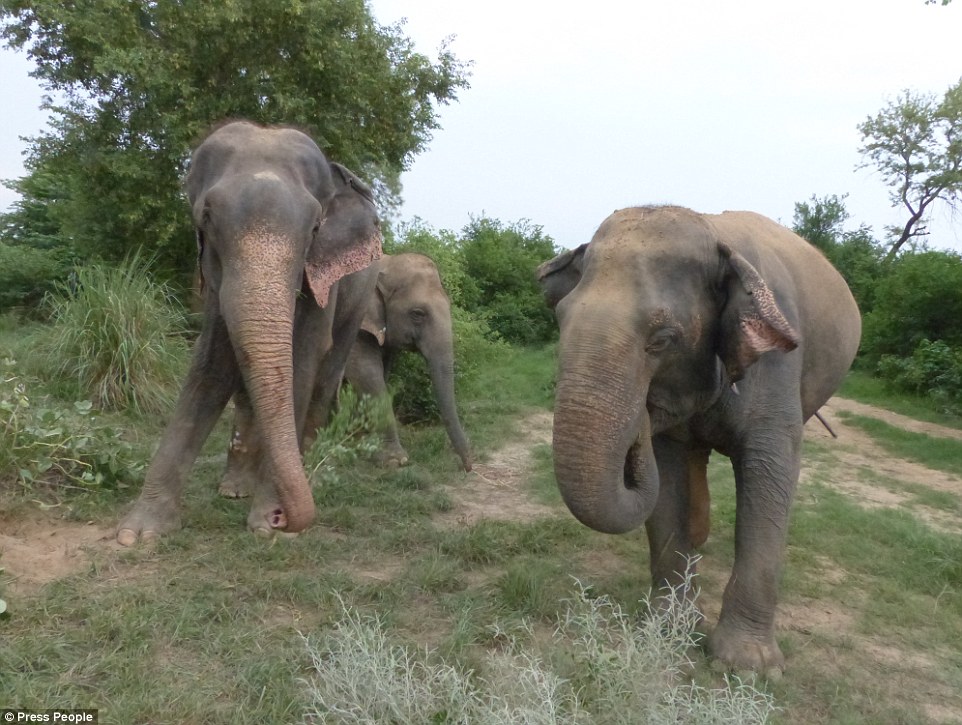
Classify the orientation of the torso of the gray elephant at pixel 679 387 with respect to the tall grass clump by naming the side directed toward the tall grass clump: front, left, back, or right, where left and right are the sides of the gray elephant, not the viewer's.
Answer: right

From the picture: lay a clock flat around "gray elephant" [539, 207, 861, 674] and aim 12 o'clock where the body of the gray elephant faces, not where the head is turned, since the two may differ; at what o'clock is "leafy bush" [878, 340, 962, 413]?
The leafy bush is roughly at 5 o'clock from the gray elephant.

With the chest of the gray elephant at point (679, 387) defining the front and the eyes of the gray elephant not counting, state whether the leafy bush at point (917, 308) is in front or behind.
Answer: behind

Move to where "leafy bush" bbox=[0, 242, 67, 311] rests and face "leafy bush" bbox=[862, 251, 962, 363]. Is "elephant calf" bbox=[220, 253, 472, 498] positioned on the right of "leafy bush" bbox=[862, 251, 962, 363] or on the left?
right

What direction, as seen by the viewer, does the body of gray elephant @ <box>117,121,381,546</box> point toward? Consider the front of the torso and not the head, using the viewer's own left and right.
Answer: facing the viewer

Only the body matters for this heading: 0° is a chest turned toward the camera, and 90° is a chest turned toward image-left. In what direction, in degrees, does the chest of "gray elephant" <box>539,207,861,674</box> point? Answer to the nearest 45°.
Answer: approximately 45°

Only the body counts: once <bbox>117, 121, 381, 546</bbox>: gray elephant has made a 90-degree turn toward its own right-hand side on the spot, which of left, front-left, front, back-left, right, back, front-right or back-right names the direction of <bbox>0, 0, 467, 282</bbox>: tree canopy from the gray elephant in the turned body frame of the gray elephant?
right

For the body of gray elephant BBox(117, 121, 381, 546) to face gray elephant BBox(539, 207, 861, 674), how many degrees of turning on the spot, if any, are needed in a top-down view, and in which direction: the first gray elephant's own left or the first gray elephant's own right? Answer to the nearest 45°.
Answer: approximately 45° to the first gray elephant's own left

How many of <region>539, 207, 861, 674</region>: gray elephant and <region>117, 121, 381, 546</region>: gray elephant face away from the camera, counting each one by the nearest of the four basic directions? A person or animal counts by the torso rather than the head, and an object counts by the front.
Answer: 0

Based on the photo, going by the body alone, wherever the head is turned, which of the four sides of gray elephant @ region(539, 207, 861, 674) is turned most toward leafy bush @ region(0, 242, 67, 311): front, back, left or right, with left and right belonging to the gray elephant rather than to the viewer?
right

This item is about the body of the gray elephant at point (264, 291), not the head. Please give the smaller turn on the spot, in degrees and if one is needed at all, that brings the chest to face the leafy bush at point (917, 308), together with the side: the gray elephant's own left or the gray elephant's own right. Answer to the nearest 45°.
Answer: approximately 135° to the gray elephant's own left
